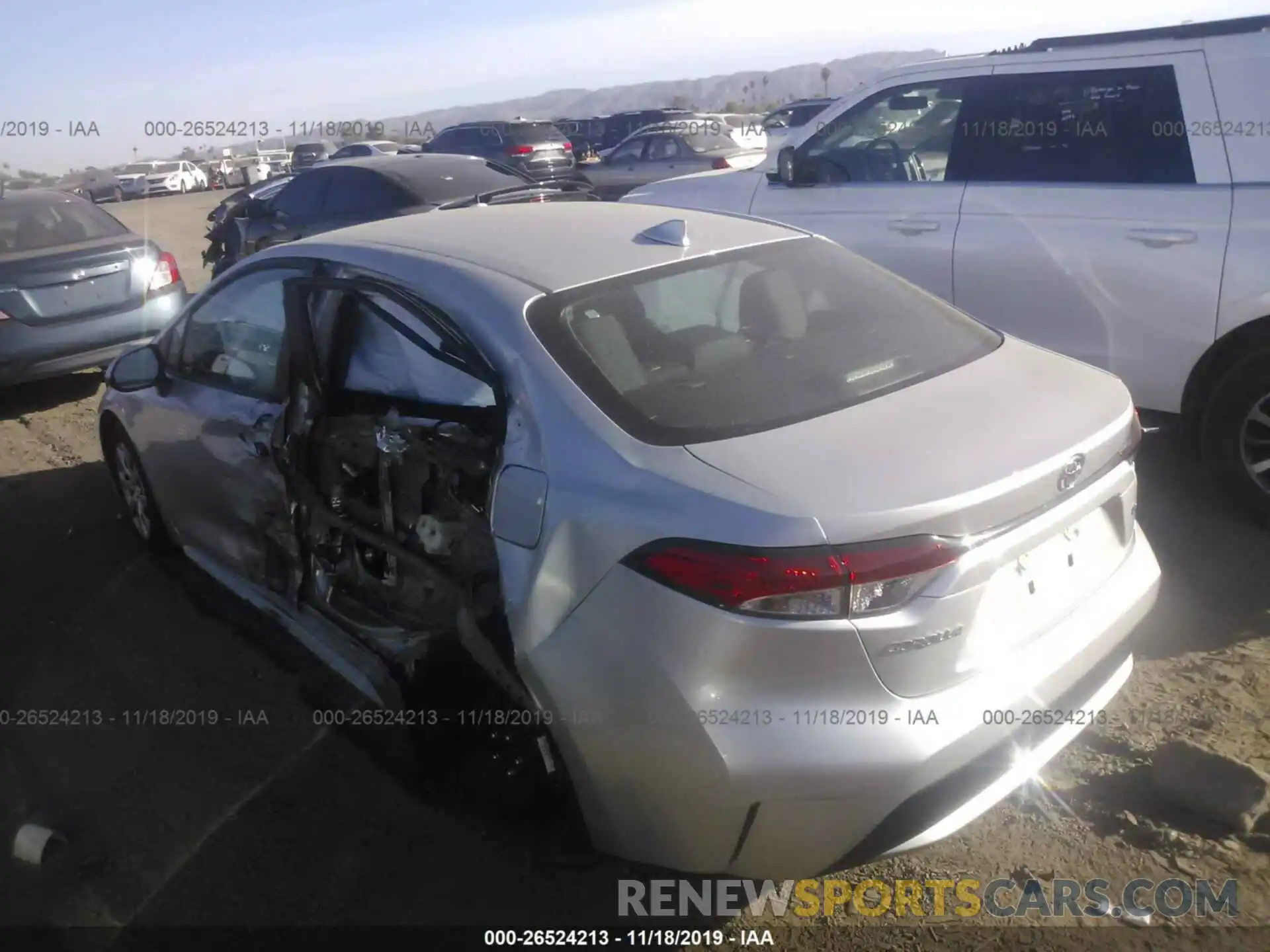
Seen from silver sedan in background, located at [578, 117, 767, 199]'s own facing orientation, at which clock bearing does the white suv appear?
The white suv is roughly at 7 o'clock from the silver sedan in background.

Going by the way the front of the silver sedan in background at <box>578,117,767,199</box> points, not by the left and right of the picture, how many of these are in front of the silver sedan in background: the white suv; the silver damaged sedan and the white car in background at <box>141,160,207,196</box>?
1

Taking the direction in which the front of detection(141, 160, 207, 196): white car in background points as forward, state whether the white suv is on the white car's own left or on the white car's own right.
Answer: on the white car's own left

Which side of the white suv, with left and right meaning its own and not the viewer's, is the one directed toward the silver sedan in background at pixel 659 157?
front

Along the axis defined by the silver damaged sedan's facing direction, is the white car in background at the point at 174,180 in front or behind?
in front

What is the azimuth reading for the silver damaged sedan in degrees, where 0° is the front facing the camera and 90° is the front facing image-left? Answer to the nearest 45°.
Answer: approximately 135°

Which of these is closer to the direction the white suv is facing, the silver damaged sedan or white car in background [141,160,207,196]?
the white car in background

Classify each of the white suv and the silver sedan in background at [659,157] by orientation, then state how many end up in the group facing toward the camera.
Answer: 0

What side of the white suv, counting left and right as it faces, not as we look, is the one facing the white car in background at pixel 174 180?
front

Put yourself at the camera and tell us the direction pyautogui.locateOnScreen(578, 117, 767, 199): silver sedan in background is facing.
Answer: facing away from the viewer and to the left of the viewer

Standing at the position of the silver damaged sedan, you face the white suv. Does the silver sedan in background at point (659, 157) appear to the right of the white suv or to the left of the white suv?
left

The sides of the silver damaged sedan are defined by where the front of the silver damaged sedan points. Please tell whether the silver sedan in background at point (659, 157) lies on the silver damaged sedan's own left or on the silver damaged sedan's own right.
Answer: on the silver damaged sedan's own right

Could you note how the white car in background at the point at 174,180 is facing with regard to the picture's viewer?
facing the viewer and to the left of the viewer

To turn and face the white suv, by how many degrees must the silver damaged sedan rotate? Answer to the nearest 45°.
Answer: approximately 90° to its right
